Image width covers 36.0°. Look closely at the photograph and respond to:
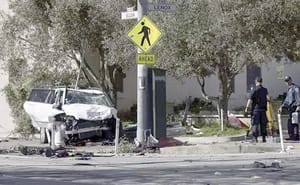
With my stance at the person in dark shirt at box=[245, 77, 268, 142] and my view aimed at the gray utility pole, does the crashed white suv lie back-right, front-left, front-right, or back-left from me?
front-right

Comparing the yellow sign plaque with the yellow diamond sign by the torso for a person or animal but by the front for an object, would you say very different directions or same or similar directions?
same or similar directions

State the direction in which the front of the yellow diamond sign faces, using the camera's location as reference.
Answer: facing the viewer

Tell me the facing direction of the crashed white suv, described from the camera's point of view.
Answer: facing the viewer and to the right of the viewer

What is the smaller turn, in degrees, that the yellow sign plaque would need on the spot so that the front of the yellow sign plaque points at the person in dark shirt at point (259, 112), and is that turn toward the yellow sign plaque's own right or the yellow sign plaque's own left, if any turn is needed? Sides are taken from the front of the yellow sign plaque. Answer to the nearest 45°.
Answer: approximately 90° to the yellow sign plaque's own left

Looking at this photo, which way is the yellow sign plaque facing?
toward the camera

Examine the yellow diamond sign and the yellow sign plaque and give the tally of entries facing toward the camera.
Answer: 2

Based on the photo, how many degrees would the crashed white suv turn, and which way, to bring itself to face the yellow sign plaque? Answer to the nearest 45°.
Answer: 0° — it already faces it

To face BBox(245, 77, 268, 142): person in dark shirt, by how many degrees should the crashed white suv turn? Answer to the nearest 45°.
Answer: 0° — it already faces them
